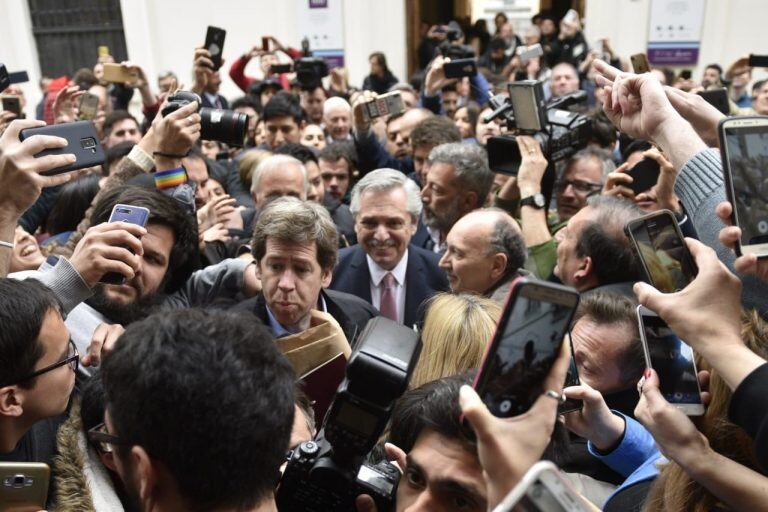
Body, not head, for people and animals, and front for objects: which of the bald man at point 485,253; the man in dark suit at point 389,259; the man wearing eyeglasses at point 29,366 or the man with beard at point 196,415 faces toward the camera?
the man in dark suit

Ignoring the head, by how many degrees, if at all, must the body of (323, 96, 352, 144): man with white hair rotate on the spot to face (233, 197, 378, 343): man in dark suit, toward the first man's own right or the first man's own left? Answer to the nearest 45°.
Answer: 0° — they already face them

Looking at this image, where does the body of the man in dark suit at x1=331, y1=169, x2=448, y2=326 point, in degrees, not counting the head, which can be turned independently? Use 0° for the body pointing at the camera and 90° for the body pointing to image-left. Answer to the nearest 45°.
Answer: approximately 0°

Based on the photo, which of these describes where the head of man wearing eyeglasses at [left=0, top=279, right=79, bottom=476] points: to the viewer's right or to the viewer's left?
to the viewer's right

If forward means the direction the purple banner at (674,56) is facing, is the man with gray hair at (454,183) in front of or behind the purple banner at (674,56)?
in front

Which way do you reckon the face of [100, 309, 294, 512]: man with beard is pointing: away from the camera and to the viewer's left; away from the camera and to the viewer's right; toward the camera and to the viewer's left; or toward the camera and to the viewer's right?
away from the camera and to the viewer's left
